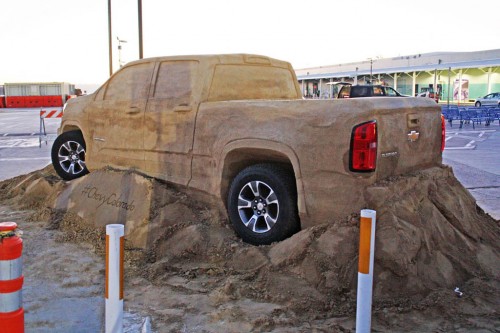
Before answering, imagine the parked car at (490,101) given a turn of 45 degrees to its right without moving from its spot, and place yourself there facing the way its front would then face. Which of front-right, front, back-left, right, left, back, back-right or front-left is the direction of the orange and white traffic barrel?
back-left

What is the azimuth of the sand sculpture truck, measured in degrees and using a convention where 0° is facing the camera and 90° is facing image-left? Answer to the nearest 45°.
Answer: approximately 135°

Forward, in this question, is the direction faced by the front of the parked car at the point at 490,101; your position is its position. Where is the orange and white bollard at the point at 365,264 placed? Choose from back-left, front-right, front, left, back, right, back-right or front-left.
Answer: left

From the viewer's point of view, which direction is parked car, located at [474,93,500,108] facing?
to the viewer's left

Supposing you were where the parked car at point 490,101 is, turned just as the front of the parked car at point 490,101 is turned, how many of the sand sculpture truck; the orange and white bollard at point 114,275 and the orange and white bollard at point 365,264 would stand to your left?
3

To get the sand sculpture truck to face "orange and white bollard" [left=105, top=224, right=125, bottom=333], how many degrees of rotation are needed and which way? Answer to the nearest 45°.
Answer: approximately 135° to its left

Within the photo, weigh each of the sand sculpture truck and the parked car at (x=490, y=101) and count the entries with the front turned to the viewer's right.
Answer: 0

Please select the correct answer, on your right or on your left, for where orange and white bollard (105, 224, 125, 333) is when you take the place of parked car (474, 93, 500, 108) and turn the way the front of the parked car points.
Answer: on your left

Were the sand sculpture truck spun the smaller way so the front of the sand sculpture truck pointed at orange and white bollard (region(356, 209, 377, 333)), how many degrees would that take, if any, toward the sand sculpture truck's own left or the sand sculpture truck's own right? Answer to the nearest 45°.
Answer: approximately 135° to the sand sculpture truck's own left

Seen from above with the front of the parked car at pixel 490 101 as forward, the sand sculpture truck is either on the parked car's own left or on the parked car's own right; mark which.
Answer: on the parked car's own left

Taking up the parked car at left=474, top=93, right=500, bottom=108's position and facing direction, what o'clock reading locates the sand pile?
The sand pile is roughly at 9 o'clock from the parked car.

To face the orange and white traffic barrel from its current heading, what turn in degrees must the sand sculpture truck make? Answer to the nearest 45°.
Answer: approximately 90° to its left
